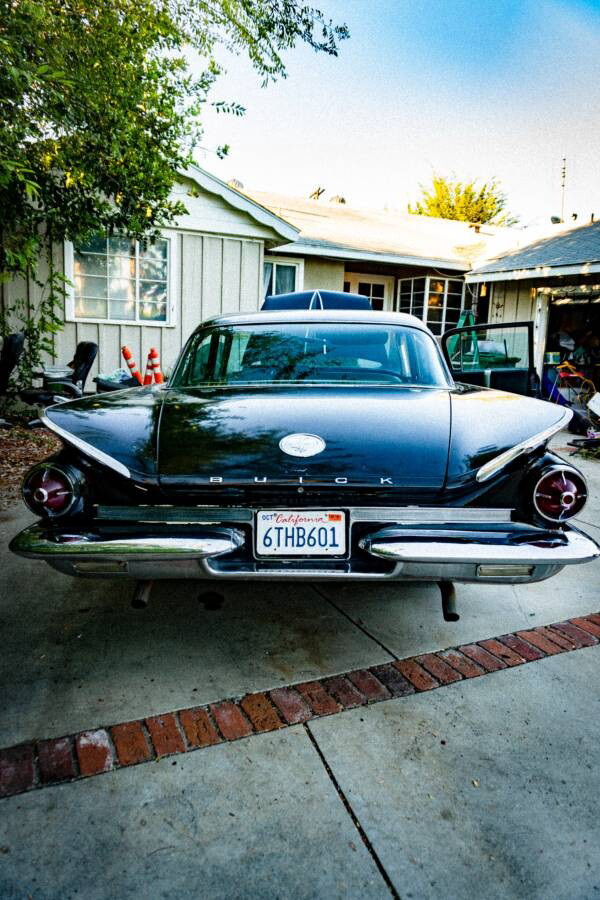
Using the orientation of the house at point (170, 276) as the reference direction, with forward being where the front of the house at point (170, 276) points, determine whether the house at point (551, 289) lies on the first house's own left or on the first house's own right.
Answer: on the first house's own left

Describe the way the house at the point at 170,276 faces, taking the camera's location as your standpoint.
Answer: facing the viewer

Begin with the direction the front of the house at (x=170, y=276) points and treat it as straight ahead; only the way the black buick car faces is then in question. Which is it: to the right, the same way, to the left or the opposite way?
the opposite way

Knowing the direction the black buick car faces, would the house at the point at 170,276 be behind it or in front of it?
in front

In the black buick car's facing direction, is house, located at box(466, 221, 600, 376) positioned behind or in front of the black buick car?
in front

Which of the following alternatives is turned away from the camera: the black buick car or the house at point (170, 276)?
the black buick car

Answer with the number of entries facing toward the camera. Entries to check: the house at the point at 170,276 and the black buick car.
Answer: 1

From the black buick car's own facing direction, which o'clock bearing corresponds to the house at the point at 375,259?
The house is roughly at 12 o'clock from the black buick car.

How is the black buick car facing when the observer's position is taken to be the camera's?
facing away from the viewer
